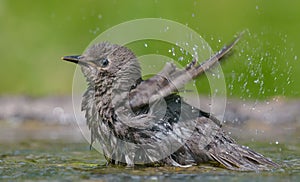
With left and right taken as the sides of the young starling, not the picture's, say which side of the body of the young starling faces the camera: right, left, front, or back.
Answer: left
